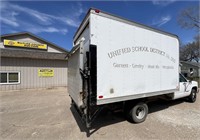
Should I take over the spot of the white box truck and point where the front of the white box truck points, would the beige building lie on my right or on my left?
on my left

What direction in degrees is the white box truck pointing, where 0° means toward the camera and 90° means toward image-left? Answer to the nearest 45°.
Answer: approximately 225°
